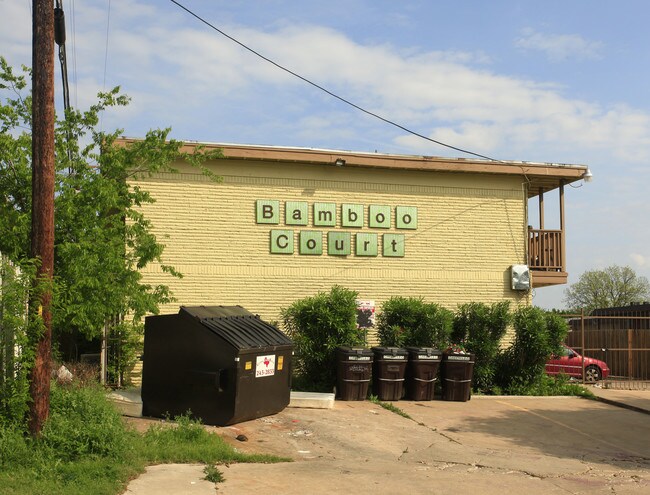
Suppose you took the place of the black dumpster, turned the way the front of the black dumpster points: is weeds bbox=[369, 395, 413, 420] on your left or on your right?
on your left

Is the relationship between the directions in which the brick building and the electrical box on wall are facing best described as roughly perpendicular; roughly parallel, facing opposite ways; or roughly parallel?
roughly parallel

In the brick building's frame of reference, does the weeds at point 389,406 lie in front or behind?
in front

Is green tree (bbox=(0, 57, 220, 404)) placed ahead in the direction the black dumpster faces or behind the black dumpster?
behind

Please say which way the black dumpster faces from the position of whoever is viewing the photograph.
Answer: facing the viewer and to the right of the viewer

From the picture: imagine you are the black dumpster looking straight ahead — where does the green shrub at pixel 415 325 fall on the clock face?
The green shrub is roughly at 9 o'clock from the black dumpster.

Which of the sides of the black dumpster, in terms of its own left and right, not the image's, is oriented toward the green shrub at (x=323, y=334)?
left

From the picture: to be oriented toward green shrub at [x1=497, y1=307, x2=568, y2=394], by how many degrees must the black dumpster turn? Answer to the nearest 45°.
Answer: approximately 90° to its left

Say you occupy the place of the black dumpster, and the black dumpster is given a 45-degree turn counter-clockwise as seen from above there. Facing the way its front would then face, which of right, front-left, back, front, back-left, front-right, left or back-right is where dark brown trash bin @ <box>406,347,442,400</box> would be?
front-left

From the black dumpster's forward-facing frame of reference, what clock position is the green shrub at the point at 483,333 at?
The green shrub is roughly at 9 o'clock from the black dumpster.

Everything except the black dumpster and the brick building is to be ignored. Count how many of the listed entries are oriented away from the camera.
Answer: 0

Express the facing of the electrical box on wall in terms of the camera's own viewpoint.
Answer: facing the viewer

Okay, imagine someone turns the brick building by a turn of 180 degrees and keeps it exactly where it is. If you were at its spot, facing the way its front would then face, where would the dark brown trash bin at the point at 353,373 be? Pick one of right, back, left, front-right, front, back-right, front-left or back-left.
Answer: back

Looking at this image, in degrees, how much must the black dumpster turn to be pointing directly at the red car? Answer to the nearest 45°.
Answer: approximately 90° to its left

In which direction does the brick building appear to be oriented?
toward the camera

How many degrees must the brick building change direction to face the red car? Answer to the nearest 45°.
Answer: approximately 135° to its left

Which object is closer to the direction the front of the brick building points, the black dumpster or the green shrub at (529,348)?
the black dumpster
